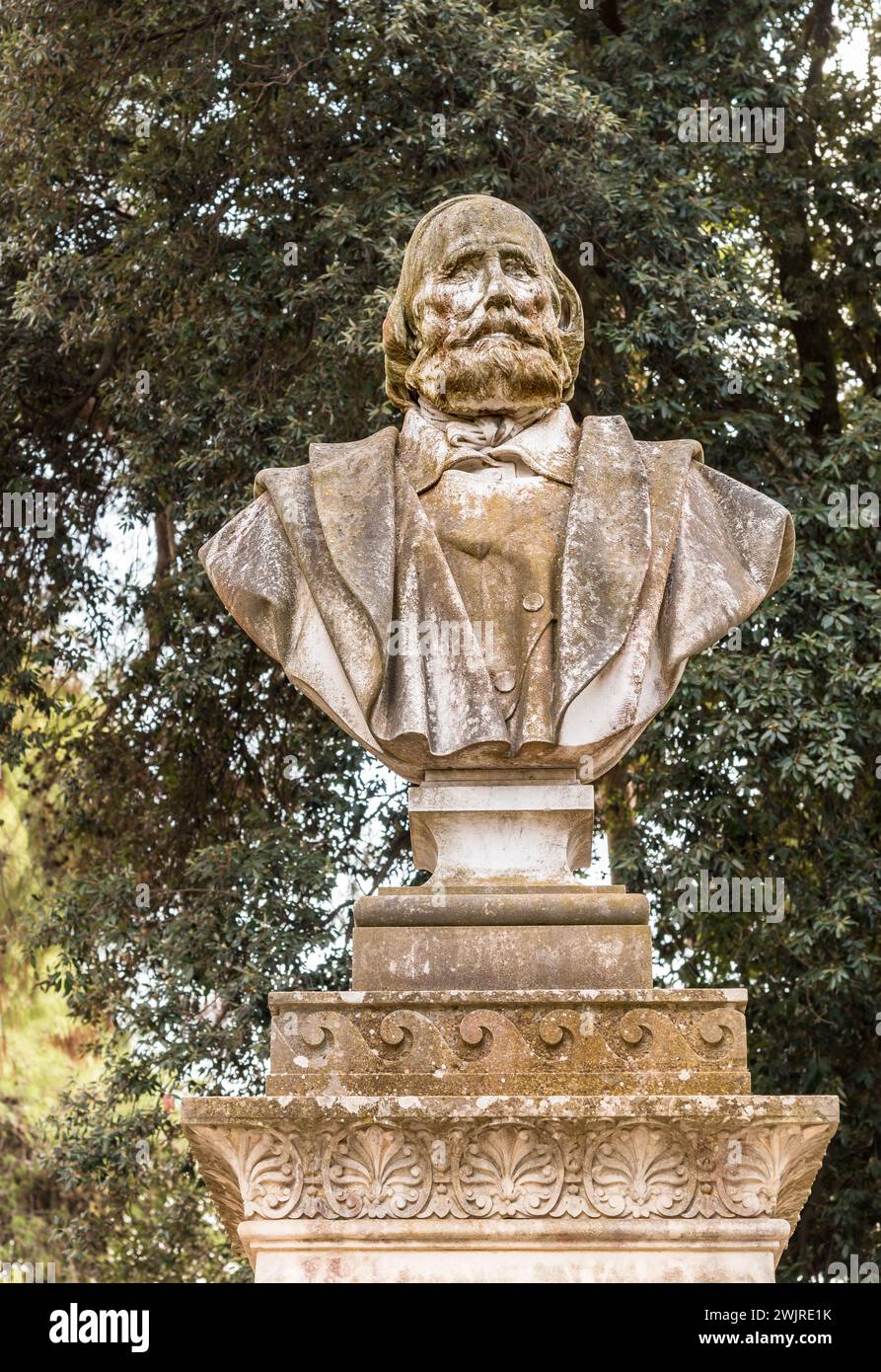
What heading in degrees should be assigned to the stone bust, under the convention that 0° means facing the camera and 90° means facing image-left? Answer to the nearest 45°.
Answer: approximately 0°
